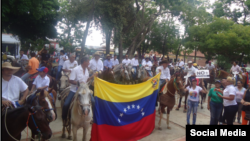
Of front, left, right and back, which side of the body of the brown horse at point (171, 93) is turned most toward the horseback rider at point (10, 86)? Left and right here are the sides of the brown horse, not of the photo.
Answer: right

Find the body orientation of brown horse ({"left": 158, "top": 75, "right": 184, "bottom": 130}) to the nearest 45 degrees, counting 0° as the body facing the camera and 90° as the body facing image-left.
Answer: approximately 315°

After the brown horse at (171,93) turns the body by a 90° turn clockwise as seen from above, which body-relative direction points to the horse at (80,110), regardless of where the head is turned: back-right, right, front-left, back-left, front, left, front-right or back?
front

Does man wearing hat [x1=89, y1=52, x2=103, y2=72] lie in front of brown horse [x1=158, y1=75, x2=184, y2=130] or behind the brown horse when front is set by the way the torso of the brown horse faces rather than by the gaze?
behind

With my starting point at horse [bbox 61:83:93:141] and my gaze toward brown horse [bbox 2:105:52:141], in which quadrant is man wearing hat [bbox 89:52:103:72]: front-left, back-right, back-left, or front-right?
back-right
